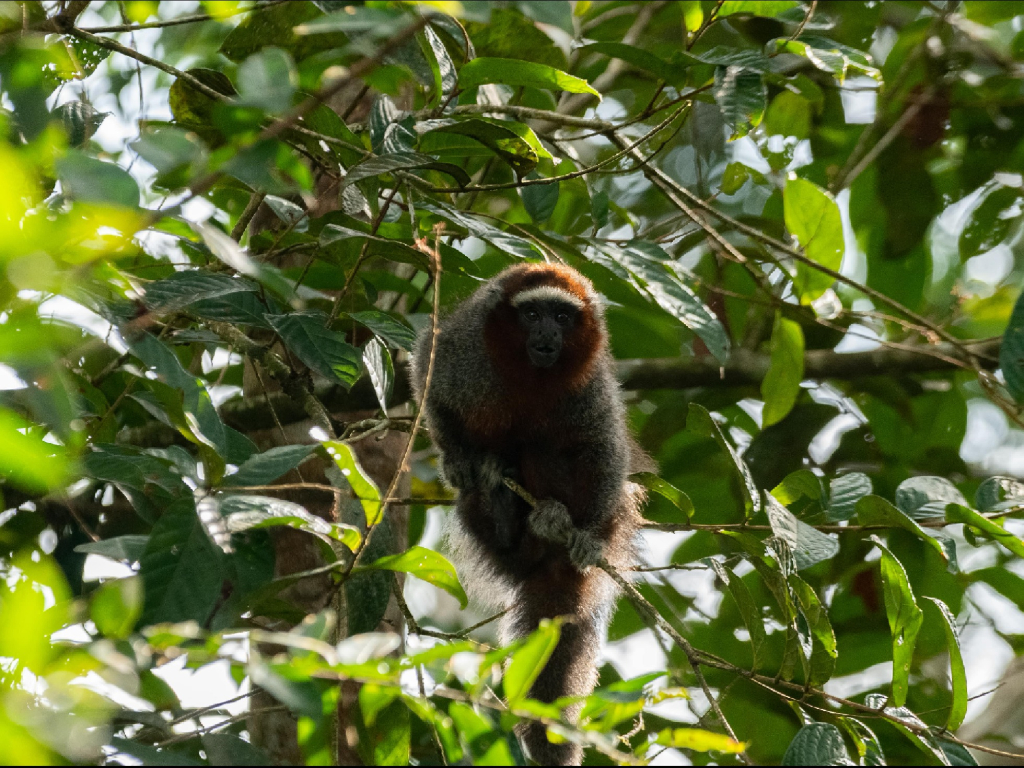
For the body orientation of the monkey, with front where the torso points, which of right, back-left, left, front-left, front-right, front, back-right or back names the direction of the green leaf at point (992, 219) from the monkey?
back-left

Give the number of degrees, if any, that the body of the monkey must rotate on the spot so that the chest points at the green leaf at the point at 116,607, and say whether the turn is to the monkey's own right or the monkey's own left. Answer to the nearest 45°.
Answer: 0° — it already faces it

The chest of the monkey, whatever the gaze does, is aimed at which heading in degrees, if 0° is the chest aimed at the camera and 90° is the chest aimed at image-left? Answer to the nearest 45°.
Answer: approximately 0°

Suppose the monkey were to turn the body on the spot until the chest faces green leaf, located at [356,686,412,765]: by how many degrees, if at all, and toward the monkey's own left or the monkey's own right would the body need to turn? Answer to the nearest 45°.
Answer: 0° — it already faces it

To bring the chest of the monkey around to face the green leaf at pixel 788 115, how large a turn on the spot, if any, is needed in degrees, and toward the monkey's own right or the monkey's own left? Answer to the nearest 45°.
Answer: approximately 135° to the monkey's own left
